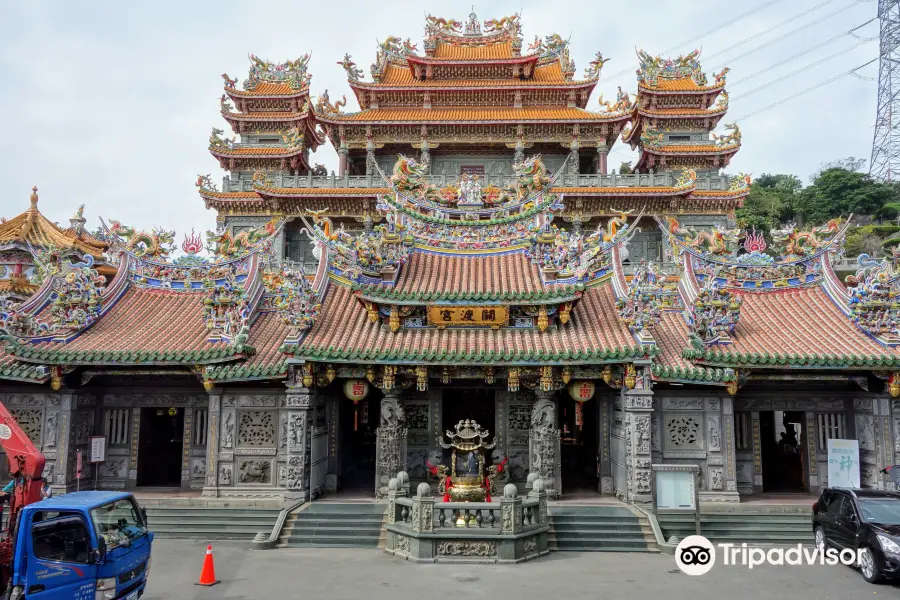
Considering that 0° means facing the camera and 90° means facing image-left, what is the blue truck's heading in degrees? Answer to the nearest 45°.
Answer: approximately 315°

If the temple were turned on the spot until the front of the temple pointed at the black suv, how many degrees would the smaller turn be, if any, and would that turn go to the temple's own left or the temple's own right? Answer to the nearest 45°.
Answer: approximately 45° to the temple's own left

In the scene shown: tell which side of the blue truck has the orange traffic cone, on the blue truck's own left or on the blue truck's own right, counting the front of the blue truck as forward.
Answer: on the blue truck's own left

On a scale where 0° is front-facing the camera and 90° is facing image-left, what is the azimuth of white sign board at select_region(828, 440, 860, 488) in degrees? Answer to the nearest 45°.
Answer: approximately 0°
